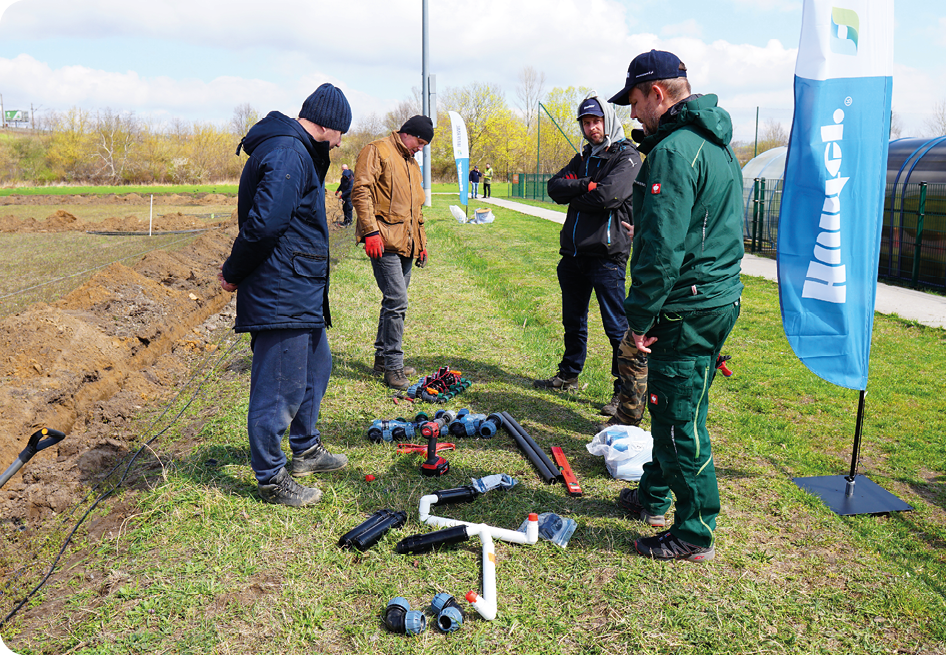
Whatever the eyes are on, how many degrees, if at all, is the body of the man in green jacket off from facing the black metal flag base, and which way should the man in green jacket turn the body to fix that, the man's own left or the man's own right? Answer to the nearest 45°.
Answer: approximately 135° to the man's own right

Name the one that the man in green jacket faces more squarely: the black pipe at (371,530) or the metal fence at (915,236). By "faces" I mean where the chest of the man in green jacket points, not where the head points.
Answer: the black pipe

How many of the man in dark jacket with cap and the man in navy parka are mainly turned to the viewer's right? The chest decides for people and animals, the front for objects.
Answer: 1

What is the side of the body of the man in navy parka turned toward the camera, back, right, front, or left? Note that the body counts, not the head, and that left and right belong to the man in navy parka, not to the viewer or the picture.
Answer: right

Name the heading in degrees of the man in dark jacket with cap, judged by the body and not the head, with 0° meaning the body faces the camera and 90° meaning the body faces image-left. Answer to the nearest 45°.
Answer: approximately 45°

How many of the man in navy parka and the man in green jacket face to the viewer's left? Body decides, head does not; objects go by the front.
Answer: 1

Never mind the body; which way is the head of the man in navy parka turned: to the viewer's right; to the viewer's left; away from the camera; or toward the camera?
to the viewer's right

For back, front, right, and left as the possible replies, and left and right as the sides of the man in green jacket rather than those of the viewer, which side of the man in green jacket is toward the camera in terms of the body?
left
